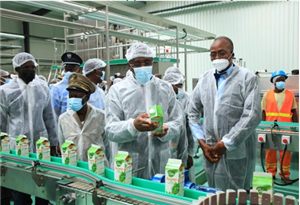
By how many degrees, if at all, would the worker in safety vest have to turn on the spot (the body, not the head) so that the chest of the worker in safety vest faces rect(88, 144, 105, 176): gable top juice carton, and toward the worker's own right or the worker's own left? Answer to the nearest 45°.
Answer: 0° — they already face it

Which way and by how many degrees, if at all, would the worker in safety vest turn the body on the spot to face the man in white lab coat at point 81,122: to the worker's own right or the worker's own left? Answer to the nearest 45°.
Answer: approximately 45° to the worker's own right

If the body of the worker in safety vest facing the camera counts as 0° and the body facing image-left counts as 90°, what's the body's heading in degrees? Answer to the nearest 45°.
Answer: approximately 0°

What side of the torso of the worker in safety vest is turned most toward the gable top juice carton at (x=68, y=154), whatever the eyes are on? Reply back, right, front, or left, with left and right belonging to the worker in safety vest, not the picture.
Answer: front

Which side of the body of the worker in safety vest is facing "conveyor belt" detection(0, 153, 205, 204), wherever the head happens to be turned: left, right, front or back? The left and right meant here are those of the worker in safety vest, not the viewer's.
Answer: front
